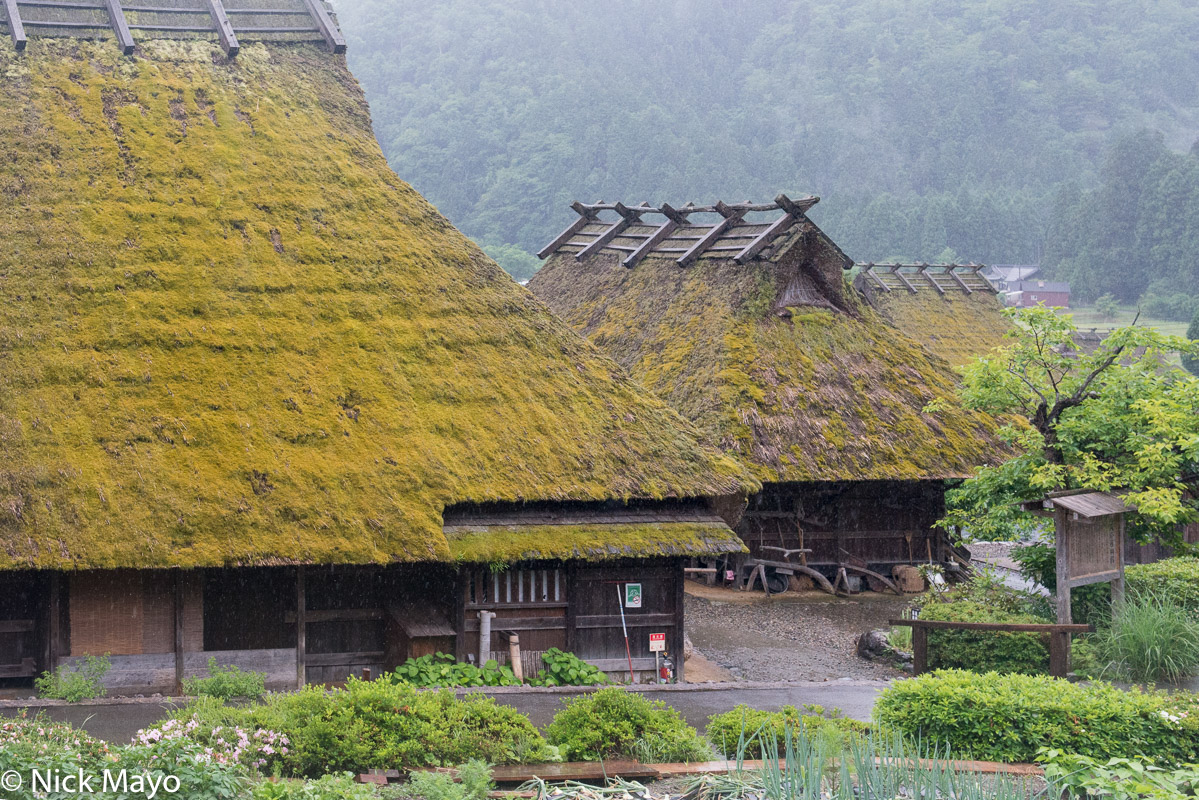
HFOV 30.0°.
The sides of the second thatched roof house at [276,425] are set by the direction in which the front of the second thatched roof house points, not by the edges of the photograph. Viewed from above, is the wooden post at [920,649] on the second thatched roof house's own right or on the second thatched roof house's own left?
on the second thatched roof house's own left

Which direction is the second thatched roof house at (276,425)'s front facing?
toward the camera

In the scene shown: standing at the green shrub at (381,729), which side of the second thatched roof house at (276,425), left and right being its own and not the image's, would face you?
front

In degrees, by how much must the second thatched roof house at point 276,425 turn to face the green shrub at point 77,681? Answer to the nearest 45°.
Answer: approximately 45° to its right

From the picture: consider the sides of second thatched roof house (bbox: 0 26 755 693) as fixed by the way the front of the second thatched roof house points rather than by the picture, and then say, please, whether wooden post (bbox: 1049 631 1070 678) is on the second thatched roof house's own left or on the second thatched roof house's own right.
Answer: on the second thatched roof house's own left

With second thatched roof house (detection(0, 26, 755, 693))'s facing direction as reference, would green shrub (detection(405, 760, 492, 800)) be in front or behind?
in front

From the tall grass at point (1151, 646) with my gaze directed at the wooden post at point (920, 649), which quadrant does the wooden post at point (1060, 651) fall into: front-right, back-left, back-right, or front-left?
front-left

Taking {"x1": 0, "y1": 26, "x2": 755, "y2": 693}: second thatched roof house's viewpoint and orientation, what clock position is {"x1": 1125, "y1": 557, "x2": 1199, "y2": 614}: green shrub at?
The green shrub is roughly at 9 o'clock from the second thatched roof house.

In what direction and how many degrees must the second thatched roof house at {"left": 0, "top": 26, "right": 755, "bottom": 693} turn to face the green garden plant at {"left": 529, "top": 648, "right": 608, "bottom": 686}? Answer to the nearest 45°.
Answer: approximately 90° to its left

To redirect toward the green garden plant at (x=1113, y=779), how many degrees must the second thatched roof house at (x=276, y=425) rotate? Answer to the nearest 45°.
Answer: approximately 45° to its left

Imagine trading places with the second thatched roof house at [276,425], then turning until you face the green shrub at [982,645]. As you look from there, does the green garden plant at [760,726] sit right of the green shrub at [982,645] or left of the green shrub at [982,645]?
right

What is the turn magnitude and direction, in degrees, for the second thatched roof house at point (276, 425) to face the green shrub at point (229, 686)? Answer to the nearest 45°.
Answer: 0° — it already faces it

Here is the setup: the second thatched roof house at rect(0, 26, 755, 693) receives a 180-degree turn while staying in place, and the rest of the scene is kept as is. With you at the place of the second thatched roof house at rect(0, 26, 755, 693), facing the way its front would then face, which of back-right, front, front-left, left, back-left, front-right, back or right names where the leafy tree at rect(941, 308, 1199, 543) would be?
right
